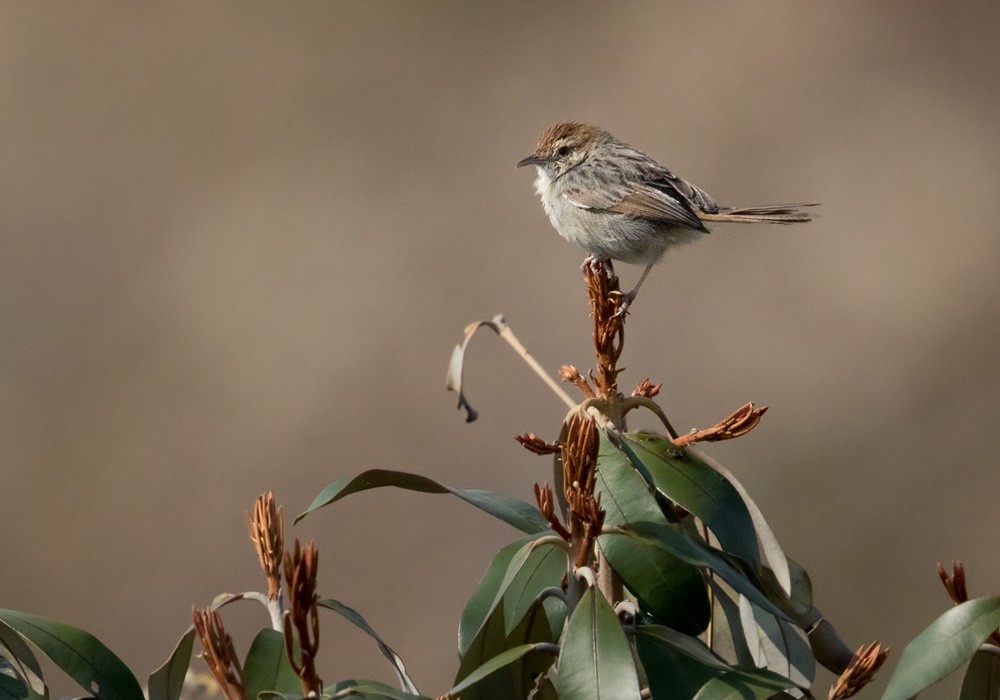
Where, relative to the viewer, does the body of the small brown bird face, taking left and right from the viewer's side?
facing to the left of the viewer
